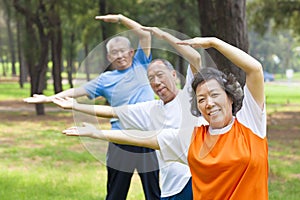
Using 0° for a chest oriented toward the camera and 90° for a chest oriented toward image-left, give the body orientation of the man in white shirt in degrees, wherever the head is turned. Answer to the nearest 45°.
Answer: approximately 0°

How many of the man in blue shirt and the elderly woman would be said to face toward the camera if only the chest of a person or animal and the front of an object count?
2

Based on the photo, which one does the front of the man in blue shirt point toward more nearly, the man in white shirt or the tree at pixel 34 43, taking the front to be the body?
the man in white shirt

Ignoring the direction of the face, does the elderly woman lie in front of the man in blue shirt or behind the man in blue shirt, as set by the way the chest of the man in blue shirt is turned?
in front

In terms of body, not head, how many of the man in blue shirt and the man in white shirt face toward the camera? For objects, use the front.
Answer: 2

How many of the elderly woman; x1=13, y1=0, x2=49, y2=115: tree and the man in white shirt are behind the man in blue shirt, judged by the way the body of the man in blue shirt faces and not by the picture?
1

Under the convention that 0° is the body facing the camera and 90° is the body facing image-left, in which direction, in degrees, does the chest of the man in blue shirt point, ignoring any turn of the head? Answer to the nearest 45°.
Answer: approximately 0°
